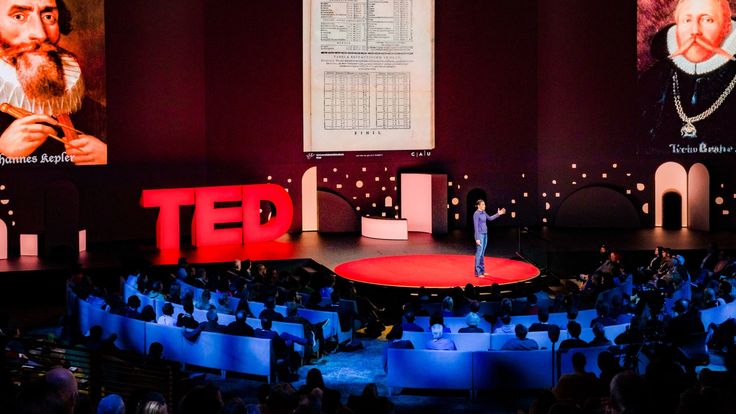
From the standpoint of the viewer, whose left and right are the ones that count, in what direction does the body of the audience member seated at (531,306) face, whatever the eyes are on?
facing away from the viewer

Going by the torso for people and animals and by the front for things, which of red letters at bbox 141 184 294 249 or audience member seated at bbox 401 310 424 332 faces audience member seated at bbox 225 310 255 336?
the red letters

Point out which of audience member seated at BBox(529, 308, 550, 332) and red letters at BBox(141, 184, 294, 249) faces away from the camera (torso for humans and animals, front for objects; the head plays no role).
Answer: the audience member seated

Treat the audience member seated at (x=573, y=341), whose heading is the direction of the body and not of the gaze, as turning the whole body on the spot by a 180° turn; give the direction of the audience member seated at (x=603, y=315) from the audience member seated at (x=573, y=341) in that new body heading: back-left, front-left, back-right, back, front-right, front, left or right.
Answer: back

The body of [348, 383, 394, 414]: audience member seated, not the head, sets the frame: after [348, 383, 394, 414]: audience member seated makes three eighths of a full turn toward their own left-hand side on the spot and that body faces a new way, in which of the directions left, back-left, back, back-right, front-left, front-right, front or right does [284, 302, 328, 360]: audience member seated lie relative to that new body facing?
back-right

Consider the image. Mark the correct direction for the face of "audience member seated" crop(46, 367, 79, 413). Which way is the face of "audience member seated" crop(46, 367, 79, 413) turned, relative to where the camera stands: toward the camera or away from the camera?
away from the camera

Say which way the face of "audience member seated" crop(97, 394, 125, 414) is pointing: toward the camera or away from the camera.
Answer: away from the camera

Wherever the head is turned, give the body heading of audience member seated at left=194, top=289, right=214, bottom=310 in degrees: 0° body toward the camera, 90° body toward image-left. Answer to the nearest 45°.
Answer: approximately 225°

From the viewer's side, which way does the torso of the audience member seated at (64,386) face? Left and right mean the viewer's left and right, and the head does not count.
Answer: facing away from the viewer and to the right of the viewer

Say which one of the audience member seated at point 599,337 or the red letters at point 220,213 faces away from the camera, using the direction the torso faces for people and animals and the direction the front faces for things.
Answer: the audience member seated

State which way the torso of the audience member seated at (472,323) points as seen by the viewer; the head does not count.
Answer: away from the camera

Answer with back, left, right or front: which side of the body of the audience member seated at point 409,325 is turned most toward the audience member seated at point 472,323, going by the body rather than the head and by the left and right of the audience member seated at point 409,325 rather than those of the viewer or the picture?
right

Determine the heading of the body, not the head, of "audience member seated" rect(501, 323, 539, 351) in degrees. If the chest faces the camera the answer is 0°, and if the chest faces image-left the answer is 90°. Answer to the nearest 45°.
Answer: approximately 180°

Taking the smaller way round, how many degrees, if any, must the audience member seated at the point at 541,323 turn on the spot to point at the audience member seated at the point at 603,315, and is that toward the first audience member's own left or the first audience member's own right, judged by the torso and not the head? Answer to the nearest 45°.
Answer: approximately 45° to the first audience member's own right

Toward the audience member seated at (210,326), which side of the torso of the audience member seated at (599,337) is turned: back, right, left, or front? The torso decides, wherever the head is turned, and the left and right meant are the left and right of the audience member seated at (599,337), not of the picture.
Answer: left

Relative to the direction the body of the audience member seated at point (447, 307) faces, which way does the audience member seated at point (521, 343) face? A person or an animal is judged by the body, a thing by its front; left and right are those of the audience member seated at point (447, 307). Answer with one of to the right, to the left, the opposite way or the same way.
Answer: the same way

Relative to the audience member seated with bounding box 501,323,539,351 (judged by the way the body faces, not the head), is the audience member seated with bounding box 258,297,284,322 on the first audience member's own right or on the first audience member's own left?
on the first audience member's own left

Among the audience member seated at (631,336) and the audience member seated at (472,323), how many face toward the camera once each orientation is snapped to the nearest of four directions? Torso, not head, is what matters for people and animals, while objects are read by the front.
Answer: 0

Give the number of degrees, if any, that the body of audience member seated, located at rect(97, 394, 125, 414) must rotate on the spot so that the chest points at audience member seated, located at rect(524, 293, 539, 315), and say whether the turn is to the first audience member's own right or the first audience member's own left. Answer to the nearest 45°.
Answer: approximately 45° to the first audience member's own right

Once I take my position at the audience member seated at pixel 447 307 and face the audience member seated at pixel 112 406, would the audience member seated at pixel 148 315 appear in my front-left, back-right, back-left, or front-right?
front-right

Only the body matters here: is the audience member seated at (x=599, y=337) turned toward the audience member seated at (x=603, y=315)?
yes
